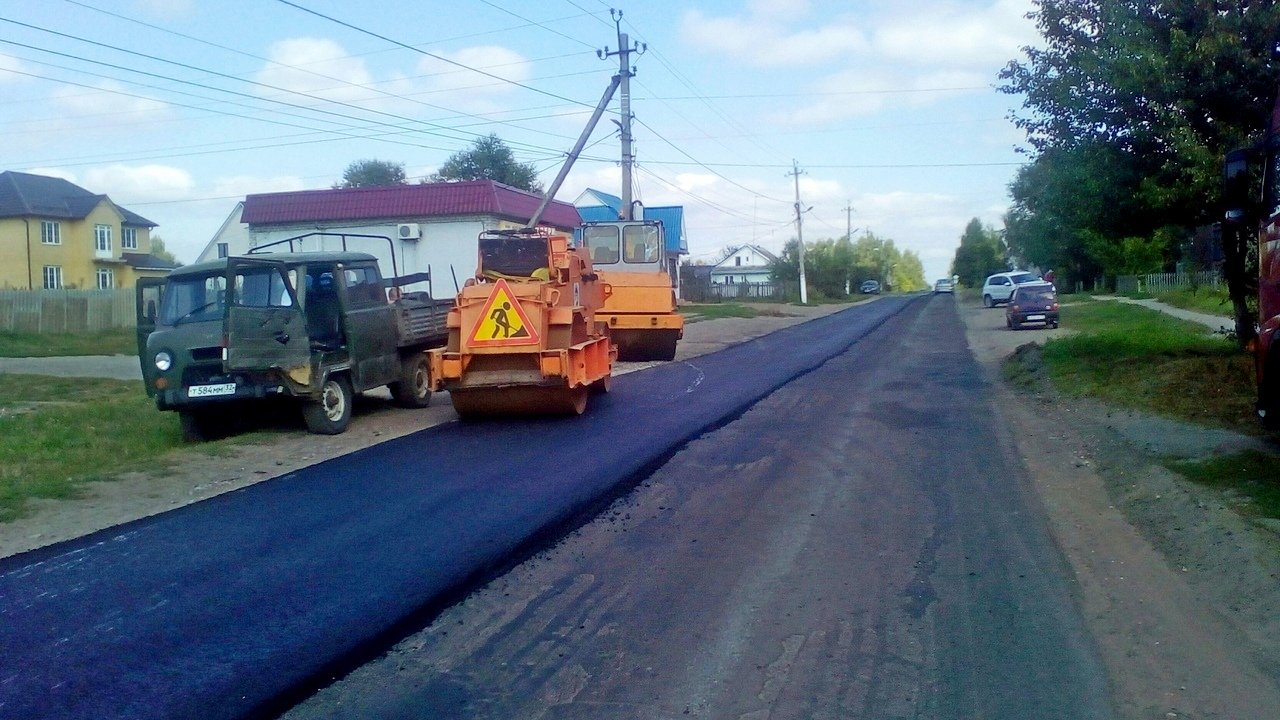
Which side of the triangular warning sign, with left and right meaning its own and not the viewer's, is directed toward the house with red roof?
back

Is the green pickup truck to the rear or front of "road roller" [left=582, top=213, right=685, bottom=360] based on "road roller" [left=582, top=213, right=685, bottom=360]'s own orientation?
to the front

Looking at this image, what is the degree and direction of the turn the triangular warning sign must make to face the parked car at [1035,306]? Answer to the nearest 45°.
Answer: approximately 135° to its left

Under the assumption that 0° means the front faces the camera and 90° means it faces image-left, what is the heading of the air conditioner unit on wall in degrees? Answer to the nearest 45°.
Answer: approximately 0°

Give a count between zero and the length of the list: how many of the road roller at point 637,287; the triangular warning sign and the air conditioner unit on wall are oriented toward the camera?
3

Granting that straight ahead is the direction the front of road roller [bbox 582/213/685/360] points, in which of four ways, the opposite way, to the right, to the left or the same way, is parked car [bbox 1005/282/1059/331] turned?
the opposite way

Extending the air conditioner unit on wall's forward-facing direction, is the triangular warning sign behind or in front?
in front

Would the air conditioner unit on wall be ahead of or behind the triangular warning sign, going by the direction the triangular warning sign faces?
behind

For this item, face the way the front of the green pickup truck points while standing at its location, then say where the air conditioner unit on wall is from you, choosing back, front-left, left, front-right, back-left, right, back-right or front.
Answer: back-right
